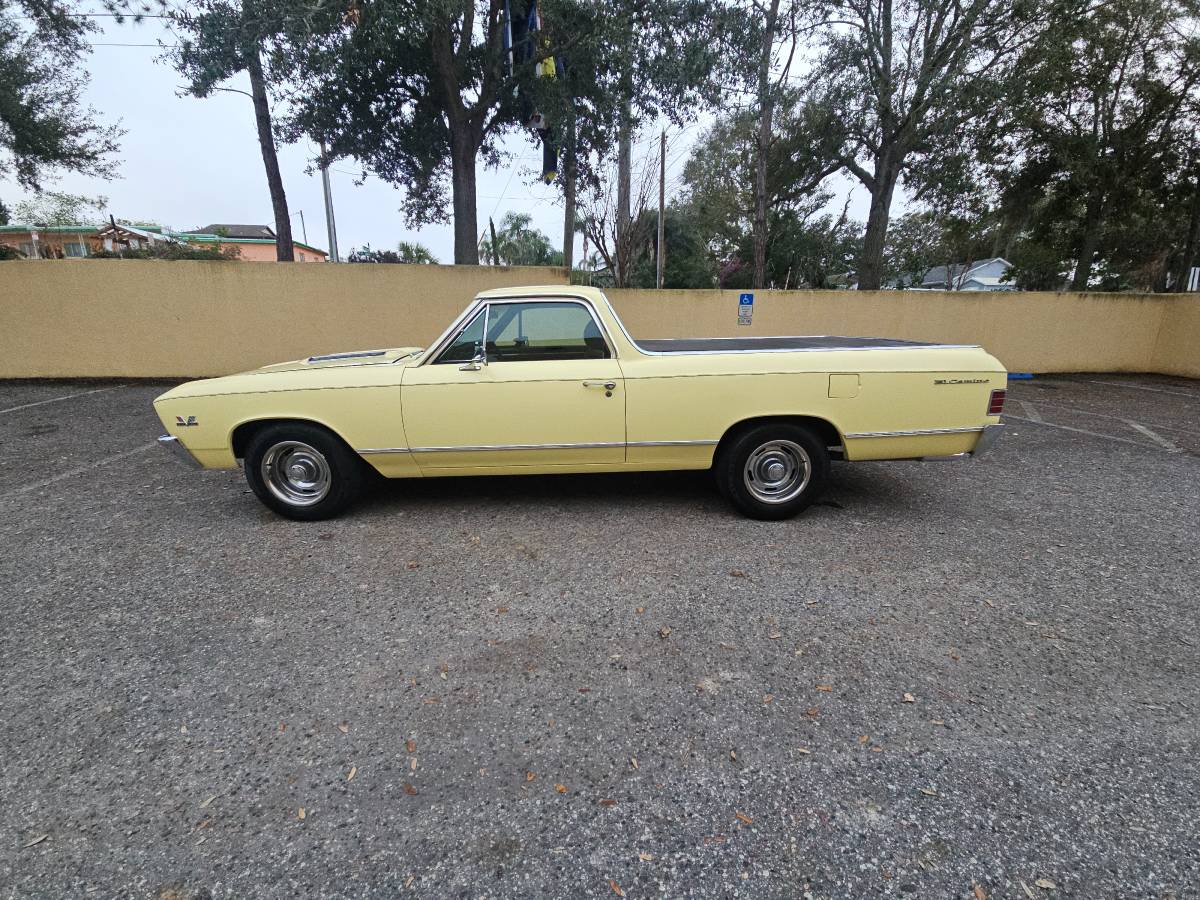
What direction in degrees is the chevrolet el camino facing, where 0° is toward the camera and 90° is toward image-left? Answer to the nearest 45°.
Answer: approximately 90°

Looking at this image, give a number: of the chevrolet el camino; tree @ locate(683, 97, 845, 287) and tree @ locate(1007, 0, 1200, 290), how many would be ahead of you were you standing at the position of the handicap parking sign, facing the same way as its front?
1

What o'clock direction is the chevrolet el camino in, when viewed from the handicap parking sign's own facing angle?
The chevrolet el camino is roughly at 12 o'clock from the handicap parking sign.

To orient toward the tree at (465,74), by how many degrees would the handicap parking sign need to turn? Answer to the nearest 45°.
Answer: approximately 90° to its right

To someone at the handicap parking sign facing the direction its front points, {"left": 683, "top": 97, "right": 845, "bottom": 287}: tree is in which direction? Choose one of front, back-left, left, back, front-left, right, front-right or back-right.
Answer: back

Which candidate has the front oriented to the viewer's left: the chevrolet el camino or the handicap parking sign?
the chevrolet el camino

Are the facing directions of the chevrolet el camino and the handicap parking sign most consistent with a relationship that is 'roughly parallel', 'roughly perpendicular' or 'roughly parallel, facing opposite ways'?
roughly perpendicular

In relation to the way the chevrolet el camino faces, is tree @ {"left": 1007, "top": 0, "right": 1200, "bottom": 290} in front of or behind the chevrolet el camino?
behind

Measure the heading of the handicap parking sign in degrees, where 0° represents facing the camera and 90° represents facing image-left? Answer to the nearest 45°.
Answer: approximately 0°

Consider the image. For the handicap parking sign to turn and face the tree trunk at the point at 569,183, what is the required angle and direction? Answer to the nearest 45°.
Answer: approximately 135° to its right

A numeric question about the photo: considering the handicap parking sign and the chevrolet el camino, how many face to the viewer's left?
1

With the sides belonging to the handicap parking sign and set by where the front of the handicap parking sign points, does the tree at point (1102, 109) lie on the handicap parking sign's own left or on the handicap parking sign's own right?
on the handicap parking sign's own left
